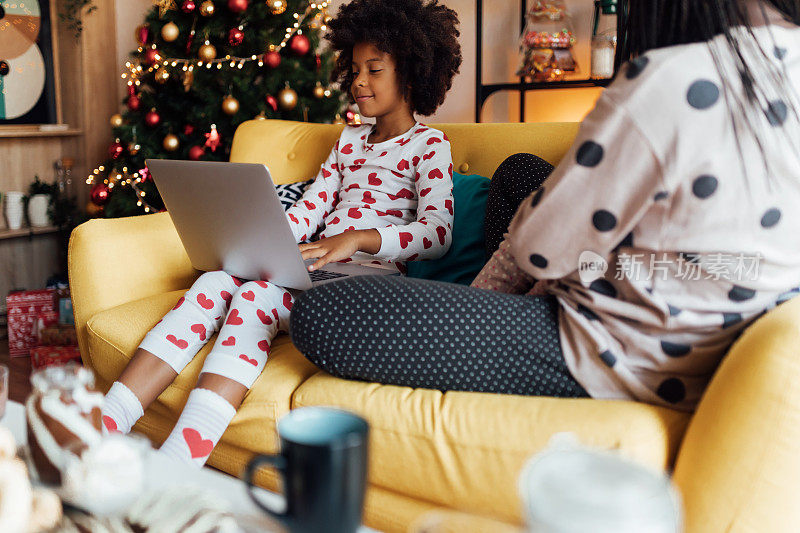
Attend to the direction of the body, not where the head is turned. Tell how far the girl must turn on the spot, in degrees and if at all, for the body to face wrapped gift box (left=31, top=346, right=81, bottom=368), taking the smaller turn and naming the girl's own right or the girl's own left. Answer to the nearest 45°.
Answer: approximately 90° to the girl's own right

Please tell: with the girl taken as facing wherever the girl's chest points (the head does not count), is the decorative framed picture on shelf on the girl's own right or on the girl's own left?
on the girl's own right

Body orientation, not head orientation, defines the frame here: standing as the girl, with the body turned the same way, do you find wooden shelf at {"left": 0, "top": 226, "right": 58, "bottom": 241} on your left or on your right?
on your right

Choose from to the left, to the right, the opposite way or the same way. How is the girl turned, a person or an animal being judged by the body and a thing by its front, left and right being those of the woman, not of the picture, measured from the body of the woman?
to the left

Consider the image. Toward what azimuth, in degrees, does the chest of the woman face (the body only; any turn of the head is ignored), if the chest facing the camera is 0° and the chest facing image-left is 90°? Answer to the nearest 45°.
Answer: approximately 135°

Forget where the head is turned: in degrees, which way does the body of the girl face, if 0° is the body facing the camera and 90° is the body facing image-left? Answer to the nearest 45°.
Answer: approximately 45°
